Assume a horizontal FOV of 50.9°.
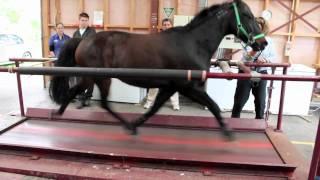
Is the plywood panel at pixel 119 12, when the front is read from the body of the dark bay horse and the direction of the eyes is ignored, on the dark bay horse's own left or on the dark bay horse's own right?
on the dark bay horse's own left

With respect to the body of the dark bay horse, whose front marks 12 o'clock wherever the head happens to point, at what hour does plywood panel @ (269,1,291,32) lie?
The plywood panel is roughly at 10 o'clock from the dark bay horse.

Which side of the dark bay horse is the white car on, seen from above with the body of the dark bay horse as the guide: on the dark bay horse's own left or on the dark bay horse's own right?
on the dark bay horse's own left

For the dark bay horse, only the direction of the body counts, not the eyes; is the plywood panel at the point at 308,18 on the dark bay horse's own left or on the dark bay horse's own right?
on the dark bay horse's own left

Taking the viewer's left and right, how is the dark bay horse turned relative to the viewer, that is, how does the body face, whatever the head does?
facing to the right of the viewer
